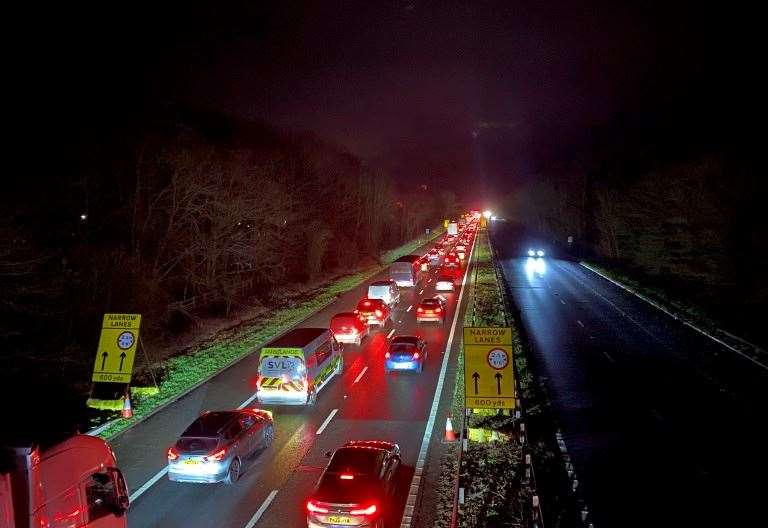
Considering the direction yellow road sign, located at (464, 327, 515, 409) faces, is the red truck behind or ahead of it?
ahead

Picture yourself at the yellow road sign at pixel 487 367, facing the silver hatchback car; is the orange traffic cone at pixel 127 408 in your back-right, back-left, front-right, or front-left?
front-right

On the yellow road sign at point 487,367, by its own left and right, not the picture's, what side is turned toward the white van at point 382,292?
back

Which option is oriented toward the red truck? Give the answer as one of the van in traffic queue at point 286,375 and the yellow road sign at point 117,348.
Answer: the yellow road sign

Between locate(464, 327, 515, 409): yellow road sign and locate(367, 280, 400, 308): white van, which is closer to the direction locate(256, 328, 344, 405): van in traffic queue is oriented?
the white van

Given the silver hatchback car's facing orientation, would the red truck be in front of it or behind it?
behind

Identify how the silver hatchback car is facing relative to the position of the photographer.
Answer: facing away from the viewer and to the right of the viewer

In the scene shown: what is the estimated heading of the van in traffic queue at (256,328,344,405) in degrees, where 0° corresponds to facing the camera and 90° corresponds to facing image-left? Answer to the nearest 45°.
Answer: approximately 225°

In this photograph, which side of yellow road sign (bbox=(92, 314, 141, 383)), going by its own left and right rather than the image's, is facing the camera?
front

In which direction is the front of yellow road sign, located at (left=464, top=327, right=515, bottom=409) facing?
toward the camera

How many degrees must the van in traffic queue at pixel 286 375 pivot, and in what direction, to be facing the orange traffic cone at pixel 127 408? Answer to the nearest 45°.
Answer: approximately 135° to its left

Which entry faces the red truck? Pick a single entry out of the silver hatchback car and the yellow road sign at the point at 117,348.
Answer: the yellow road sign

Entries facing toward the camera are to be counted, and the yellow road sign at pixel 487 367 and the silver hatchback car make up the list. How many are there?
1

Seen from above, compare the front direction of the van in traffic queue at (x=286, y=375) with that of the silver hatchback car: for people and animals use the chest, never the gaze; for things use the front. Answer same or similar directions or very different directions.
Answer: same or similar directions

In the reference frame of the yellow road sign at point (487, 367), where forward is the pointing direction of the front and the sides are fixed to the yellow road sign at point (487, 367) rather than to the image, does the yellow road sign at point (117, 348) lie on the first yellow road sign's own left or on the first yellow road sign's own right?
on the first yellow road sign's own right

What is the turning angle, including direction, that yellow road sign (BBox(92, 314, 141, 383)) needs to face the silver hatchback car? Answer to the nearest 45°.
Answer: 0° — it already faces it

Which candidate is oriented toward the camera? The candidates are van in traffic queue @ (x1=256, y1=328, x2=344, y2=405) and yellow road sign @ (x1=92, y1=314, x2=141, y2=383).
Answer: the yellow road sign

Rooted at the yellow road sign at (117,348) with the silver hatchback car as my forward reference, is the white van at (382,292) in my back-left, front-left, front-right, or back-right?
back-left

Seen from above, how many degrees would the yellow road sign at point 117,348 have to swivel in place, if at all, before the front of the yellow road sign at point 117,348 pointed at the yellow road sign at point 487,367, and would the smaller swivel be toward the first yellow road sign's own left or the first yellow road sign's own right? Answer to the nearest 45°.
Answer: approximately 45° to the first yellow road sign's own left
